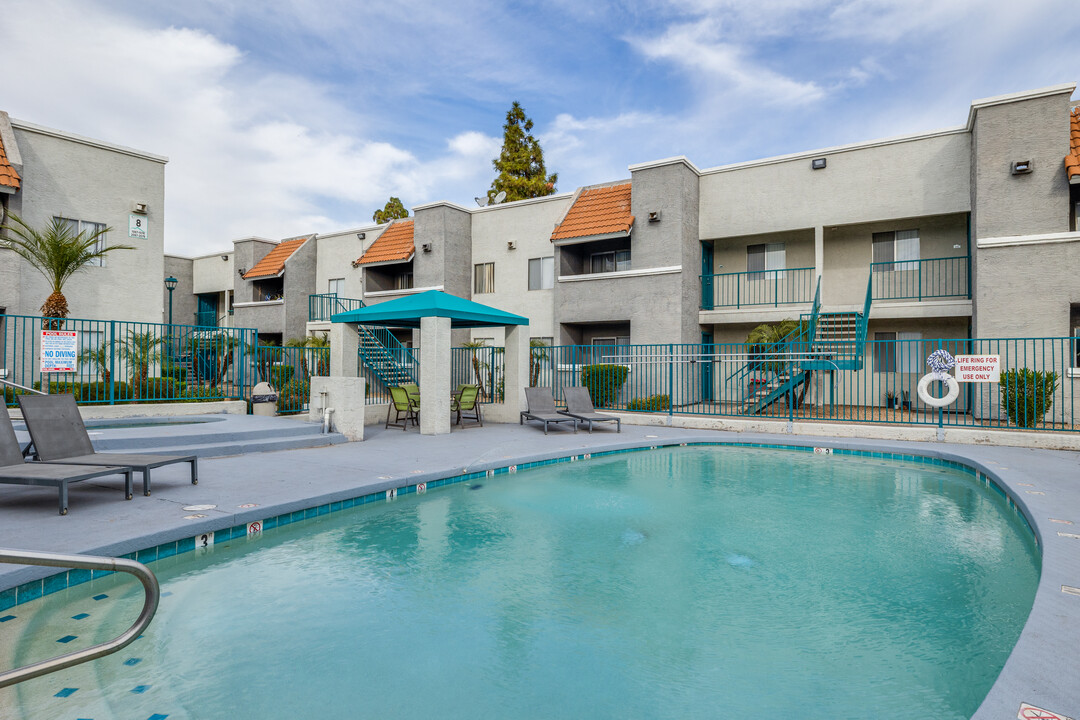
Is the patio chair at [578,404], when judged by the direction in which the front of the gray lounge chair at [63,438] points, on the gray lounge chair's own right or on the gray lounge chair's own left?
on the gray lounge chair's own left

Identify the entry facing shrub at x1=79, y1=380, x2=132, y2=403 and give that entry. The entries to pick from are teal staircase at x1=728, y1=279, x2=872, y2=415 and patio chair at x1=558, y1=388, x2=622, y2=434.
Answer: the teal staircase

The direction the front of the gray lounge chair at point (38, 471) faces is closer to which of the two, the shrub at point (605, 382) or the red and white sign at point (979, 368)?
the red and white sign

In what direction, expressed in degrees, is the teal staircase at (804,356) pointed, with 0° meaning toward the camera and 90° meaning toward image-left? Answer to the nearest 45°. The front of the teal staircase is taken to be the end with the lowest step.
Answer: approximately 45°

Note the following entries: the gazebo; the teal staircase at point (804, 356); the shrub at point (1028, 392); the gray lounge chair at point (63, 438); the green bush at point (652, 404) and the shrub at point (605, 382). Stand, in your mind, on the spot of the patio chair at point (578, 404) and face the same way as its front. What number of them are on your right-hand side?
2

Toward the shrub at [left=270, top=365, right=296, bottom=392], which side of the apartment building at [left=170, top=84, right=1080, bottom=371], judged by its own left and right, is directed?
right

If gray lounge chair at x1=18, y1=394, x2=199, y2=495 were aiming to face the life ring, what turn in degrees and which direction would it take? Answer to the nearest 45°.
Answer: approximately 45° to its left

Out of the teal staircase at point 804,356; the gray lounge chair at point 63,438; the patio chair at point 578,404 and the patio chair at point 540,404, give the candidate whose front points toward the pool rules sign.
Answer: the teal staircase

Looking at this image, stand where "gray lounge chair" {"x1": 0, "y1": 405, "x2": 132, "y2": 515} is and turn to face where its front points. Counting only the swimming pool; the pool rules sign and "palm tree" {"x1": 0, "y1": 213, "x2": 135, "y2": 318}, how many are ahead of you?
1

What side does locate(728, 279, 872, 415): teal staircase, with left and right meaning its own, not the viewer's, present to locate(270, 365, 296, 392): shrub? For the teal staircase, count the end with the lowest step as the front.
front

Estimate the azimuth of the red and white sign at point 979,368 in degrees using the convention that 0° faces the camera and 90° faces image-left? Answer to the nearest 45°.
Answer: approximately 0°

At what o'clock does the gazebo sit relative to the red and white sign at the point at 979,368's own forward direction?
The gazebo is roughly at 2 o'clock from the red and white sign.

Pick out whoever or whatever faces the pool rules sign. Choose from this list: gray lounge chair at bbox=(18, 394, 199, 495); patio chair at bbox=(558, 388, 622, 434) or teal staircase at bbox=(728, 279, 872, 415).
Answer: the teal staircase

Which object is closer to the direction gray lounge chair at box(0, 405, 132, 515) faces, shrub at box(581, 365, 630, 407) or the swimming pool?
the swimming pool

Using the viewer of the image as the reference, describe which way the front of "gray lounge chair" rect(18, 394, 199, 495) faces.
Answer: facing the viewer and to the right of the viewer

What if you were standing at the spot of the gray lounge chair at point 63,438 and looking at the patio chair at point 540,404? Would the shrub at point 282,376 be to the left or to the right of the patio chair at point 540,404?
left
